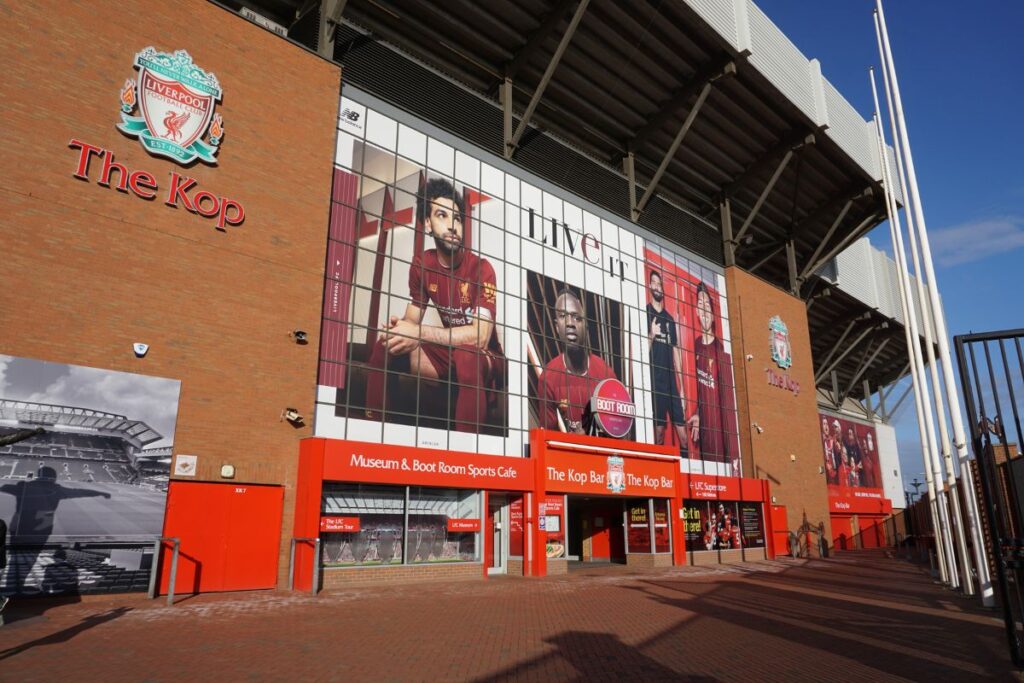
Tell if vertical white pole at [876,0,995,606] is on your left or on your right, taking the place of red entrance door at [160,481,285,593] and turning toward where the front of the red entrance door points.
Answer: on your left

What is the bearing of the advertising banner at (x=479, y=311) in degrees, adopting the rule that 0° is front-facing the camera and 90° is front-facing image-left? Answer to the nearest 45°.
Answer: approximately 315°

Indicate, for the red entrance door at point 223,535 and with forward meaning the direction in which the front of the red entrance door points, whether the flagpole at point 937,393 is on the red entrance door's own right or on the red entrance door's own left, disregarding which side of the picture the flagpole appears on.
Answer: on the red entrance door's own left

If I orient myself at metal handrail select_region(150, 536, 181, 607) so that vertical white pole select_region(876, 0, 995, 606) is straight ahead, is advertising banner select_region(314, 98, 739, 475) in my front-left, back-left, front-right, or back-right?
front-left

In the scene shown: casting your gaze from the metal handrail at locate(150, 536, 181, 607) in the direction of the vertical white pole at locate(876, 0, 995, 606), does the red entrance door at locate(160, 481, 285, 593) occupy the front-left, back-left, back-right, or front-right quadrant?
front-left

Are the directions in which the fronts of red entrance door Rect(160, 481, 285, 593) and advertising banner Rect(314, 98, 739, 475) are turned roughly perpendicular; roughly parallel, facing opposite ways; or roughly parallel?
roughly parallel

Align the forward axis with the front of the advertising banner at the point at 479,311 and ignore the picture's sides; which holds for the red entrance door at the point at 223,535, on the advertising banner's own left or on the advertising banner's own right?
on the advertising banner's own right

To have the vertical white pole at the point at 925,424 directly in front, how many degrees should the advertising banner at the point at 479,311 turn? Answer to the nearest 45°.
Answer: approximately 45° to its left

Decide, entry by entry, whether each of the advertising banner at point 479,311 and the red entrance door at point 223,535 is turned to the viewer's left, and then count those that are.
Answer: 0

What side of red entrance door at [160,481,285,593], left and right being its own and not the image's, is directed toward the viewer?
front

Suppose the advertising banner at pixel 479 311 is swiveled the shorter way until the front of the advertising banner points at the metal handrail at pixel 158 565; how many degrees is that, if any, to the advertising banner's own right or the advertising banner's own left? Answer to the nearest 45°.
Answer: approximately 90° to the advertising banner's own right

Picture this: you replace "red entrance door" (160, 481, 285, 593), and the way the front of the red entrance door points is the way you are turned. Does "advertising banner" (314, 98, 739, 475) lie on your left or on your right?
on your left
